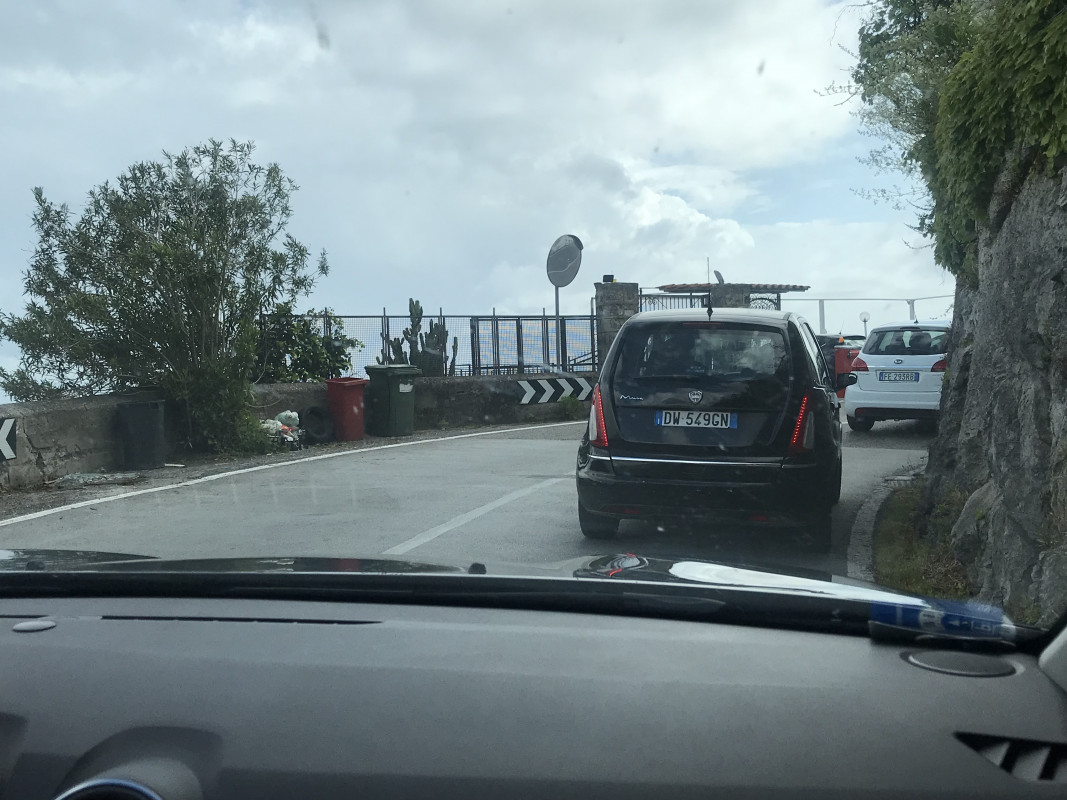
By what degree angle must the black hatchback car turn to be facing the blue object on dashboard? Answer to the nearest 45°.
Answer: approximately 180°

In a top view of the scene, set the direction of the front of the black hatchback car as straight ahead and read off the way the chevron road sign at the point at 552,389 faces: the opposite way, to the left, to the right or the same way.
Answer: the opposite way

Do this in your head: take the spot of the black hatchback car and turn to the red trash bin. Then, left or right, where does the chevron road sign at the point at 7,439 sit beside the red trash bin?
left

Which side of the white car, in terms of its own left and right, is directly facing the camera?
back

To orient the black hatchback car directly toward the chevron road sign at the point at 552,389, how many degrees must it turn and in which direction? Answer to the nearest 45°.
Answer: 0° — it already faces it

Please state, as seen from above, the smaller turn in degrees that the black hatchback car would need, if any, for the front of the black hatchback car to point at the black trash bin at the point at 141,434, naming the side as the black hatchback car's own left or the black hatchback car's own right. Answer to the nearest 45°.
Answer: approximately 45° to the black hatchback car's own left

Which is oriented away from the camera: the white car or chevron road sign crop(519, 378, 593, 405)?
the white car

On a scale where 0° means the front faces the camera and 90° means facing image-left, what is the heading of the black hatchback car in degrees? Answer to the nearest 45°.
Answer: approximately 180°

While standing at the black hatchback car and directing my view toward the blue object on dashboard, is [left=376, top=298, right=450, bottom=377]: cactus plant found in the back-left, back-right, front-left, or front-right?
back-right

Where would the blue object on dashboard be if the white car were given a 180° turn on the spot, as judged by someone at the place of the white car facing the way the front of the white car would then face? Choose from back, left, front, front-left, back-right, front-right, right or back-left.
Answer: front

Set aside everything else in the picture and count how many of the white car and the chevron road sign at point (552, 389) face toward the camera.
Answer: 1

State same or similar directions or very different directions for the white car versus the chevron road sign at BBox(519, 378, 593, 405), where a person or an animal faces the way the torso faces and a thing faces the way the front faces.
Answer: very different directions
